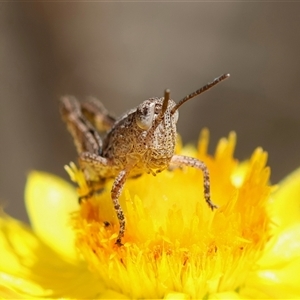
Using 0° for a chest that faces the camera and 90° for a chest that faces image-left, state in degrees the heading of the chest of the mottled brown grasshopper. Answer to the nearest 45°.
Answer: approximately 315°
